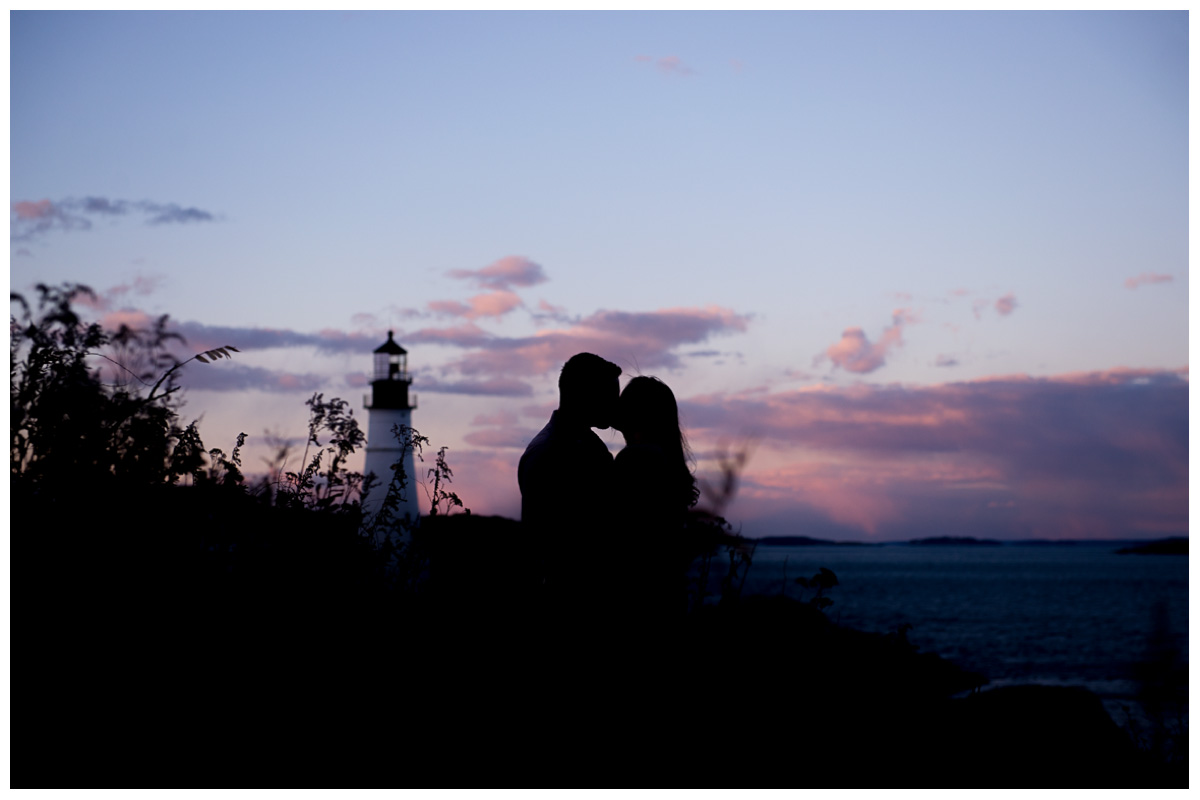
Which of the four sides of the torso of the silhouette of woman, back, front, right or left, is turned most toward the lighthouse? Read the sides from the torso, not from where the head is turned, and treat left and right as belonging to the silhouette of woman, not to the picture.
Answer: right

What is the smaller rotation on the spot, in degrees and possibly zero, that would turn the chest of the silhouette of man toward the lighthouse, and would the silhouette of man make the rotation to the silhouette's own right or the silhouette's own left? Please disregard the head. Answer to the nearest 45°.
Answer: approximately 90° to the silhouette's own left

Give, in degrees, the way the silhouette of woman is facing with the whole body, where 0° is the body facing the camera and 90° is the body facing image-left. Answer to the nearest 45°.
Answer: approximately 90°

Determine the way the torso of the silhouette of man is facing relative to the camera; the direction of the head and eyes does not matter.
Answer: to the viewer's right

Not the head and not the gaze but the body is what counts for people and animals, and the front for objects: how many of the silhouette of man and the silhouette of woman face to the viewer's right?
1

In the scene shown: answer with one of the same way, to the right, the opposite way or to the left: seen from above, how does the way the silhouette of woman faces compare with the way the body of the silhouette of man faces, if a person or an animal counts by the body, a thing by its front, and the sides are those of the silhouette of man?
the opposite way
